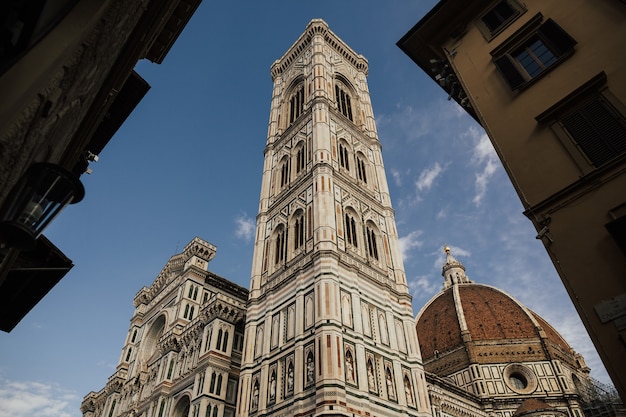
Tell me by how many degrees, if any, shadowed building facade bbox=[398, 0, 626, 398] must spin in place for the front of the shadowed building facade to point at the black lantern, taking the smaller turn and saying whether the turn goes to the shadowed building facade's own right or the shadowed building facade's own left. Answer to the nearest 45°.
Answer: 0° — it already faces it

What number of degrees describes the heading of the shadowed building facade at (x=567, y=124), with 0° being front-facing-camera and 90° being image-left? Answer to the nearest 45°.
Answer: approximately 45°

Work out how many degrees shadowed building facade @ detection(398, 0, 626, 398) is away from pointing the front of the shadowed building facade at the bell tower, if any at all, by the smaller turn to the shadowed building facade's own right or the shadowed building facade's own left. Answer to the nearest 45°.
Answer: approximately 90° to the shadowed building facade's own right

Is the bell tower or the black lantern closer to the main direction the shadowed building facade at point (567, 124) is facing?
the black lantern
